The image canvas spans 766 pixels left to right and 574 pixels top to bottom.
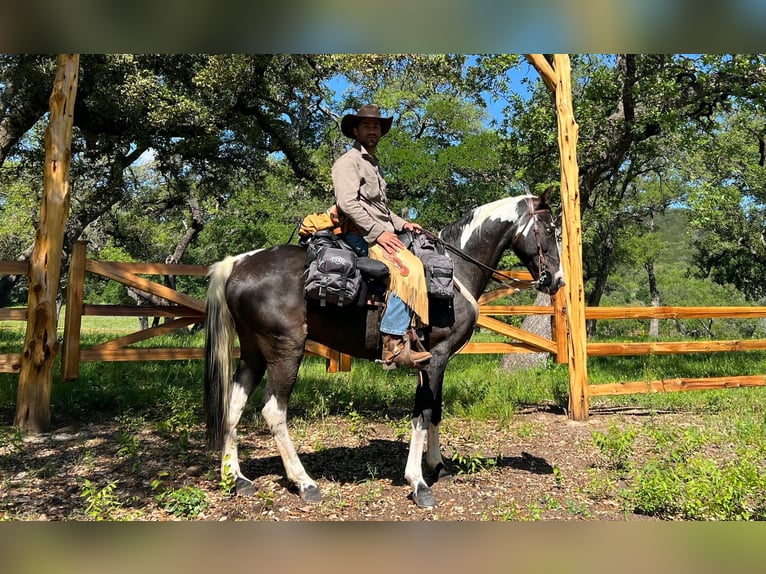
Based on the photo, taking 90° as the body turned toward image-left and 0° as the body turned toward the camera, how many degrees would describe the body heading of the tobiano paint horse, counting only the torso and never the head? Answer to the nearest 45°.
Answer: approximately 270°

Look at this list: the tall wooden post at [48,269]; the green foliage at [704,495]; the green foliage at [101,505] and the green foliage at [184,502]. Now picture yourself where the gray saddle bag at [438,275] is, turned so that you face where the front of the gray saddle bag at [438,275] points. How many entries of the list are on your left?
1

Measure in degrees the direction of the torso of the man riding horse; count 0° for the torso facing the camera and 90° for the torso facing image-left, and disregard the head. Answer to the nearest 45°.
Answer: approximately 270°

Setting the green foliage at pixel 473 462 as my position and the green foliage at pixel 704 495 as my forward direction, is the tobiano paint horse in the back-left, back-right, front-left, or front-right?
back-right

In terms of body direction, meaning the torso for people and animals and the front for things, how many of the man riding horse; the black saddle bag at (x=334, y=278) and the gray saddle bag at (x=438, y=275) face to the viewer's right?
1

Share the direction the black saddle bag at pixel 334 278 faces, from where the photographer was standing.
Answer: facing the viewer

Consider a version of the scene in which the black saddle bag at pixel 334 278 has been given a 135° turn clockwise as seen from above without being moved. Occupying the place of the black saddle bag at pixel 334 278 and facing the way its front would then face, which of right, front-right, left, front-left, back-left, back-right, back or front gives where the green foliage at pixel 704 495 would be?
back-right

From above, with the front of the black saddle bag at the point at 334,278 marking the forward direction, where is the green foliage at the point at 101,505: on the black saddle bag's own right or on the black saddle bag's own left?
on the black saddle bag's own right

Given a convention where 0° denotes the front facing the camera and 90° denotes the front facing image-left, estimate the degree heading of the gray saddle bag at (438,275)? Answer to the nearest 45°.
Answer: approximately 0°
